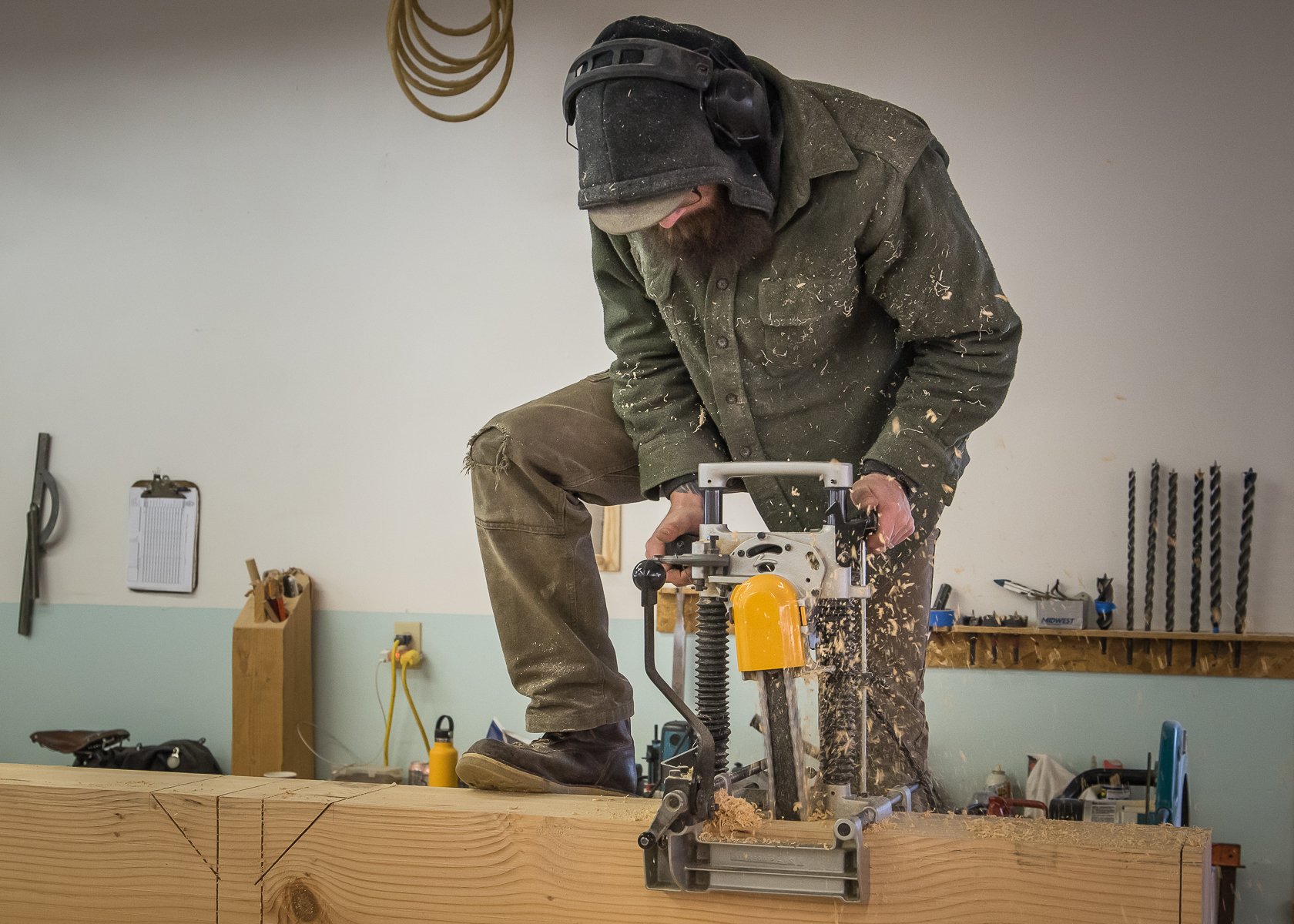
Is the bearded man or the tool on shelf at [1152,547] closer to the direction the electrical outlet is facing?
the bearded man

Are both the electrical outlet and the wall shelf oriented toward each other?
no

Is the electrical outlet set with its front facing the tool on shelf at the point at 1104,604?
no

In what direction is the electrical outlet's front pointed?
toward the camera

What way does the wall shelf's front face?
toward the camera

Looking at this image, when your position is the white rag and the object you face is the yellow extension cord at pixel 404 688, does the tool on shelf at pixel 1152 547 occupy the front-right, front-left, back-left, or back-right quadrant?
back-right

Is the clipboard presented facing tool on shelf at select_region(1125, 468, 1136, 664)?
no

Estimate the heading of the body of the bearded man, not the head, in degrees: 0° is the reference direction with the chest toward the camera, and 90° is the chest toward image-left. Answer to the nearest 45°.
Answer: approximately 45°

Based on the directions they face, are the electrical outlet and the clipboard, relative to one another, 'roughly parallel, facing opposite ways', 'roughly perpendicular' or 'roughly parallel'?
roughly parallel

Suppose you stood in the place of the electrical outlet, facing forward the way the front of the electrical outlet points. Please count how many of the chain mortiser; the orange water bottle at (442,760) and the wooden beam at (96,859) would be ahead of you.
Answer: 3

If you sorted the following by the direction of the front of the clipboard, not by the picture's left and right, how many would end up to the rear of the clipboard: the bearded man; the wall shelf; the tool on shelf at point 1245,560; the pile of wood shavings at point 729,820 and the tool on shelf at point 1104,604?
0
